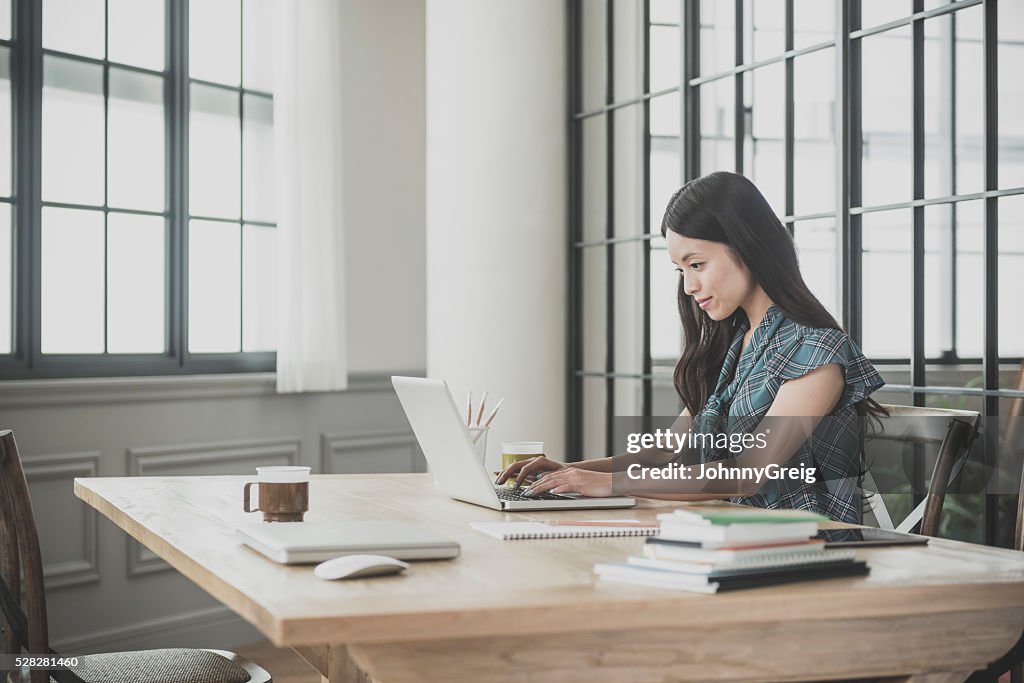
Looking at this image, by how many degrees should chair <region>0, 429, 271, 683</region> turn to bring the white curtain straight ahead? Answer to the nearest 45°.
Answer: approximately 90° to its left

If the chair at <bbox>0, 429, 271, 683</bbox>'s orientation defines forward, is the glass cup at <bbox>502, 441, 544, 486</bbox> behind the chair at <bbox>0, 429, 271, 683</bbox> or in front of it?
in front

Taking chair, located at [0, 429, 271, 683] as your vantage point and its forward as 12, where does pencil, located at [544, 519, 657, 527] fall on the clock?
The pencil is roughly at 1 o'clock from the chair.

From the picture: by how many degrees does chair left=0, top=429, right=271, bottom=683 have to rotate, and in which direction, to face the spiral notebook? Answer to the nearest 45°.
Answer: approximately 45° to its right

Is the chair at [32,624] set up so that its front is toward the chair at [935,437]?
yes

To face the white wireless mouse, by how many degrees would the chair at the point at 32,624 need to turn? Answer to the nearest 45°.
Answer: approximately 45° to its right

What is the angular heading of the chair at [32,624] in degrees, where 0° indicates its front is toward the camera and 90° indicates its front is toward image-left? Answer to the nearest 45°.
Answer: approximately 270°

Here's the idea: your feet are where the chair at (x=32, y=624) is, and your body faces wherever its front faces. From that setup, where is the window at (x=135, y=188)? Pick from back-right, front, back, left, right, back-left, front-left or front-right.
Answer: left

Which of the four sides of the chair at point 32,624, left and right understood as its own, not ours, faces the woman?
front

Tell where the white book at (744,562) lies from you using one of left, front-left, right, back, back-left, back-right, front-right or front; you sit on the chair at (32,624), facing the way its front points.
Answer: front-right
